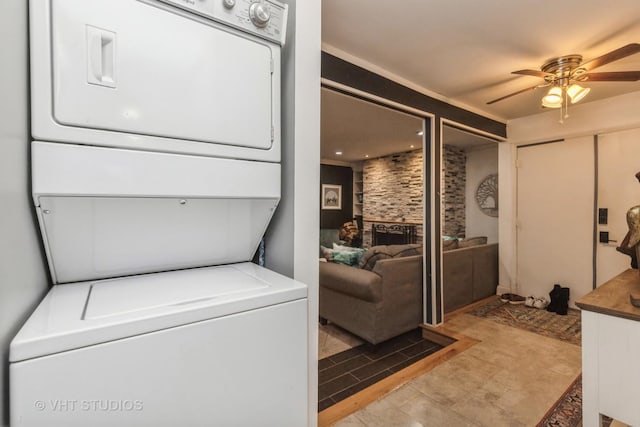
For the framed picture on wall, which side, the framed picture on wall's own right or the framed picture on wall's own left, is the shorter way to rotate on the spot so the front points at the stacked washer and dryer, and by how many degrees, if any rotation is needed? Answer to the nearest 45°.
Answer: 0° — it already faces it

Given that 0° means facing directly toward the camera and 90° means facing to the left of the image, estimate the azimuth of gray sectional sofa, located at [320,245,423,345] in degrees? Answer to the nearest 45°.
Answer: approximately 135°

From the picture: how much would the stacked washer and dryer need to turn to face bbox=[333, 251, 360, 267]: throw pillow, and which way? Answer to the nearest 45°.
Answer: approximately 135° to its left

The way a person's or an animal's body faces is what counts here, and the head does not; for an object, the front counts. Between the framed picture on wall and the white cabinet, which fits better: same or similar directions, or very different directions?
very different directions

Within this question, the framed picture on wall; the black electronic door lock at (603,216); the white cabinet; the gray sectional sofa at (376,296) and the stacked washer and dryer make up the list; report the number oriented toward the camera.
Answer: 3

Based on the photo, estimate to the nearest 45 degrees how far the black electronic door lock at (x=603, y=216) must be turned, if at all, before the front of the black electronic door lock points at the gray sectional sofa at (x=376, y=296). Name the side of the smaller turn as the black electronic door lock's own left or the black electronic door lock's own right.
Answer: approximately 45° to the black electronic door lock's own right

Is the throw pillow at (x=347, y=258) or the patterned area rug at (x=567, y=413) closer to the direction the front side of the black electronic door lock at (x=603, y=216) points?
the patterned area rug

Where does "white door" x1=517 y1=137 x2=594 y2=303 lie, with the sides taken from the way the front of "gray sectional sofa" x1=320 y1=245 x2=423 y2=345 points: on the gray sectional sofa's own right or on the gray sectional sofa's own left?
on the gray sectional sofa's own right

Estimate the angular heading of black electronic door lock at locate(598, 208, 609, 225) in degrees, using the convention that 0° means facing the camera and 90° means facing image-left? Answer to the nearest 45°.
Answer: approximately 0°

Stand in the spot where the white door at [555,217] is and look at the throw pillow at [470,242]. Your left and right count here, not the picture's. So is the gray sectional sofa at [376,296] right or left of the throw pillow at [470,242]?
left

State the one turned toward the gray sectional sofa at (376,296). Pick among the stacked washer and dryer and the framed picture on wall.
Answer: the framed picture on wall
